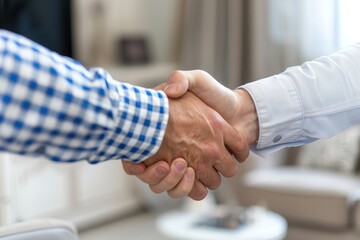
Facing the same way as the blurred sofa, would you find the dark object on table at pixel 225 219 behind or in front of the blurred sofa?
in front

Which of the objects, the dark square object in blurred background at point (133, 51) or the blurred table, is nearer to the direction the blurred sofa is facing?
the blurred table

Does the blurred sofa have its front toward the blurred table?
yes

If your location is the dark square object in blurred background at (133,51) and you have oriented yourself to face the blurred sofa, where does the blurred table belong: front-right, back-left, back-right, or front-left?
front-right

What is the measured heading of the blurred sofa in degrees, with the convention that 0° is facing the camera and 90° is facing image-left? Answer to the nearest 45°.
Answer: approximately 45°

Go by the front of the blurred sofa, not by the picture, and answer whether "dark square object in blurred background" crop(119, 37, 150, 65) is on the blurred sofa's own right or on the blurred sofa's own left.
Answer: on the blurred sofa's own right
